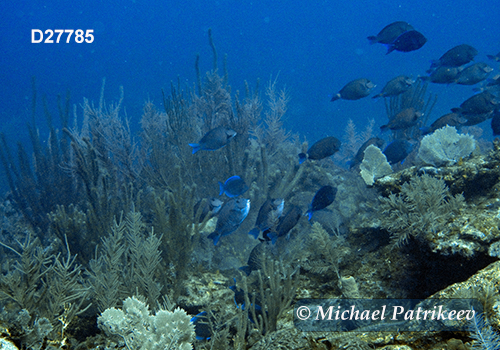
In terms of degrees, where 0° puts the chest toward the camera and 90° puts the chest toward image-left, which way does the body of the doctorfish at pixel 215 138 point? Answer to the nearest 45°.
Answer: approximately 270°
